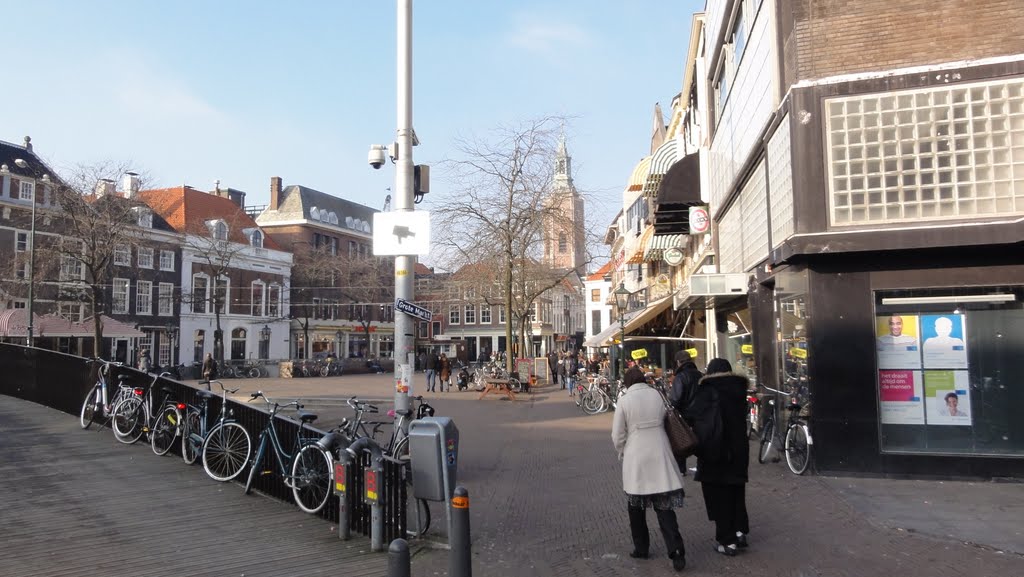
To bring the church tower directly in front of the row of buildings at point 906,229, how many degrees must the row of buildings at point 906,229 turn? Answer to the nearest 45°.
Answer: approximately 45° to its right

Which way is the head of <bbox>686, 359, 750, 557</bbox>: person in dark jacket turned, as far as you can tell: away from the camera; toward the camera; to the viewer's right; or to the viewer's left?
away from the camera

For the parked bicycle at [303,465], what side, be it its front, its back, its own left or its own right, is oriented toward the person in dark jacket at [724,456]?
back

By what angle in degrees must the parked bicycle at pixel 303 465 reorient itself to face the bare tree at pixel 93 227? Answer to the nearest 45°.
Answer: approximately 45° to its right

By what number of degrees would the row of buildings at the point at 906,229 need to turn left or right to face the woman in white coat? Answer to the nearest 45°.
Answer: approximately 45° to its left

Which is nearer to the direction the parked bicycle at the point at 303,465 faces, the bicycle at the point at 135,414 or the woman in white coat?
the bicycle

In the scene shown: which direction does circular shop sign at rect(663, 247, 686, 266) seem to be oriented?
toward the camera

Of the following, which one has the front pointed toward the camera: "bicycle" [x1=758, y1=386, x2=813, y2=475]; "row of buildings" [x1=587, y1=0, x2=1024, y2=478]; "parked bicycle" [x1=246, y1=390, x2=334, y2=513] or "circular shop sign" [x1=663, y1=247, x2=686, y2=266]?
the circular shop sign

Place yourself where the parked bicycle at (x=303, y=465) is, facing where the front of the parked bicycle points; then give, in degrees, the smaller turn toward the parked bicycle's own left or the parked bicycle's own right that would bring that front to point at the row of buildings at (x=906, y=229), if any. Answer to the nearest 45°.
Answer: approximately 135° to the parked bicycle's own right

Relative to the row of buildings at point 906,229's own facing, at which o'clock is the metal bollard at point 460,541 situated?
The metal bollard is roughly at 10 o'clock from the row of buildings.

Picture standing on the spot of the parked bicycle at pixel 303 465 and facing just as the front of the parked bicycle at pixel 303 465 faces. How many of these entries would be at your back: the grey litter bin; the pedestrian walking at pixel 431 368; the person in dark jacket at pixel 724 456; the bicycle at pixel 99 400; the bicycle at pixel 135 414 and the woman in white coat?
3

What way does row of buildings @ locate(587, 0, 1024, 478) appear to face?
to the viewer's left

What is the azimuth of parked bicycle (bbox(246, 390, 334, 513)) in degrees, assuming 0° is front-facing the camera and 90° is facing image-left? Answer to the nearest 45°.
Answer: approximately 135°

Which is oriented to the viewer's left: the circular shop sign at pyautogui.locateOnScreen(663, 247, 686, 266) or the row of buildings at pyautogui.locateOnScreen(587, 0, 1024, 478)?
the row of buildings
